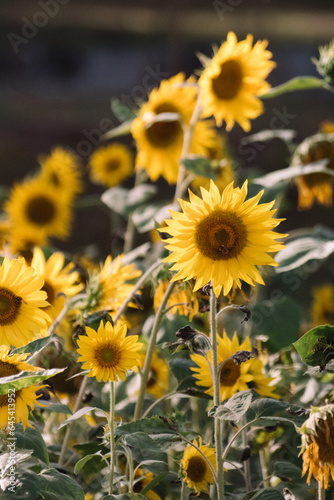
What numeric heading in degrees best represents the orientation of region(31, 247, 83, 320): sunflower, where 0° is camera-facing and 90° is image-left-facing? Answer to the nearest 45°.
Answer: approximately 0°

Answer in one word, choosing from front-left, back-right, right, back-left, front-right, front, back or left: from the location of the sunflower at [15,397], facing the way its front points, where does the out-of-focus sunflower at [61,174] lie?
back

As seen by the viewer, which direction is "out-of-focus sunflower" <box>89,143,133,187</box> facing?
toward the camera

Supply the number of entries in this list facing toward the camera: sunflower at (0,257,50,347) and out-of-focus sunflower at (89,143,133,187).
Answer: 2
